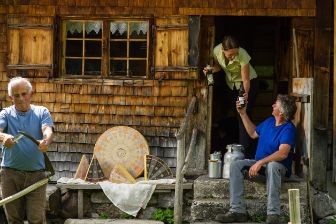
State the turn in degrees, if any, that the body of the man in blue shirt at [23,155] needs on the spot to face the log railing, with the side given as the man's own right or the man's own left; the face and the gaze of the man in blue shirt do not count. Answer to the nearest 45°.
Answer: approximately 135° to the man's own left

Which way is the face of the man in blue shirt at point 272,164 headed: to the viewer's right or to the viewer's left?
to the viewer's left

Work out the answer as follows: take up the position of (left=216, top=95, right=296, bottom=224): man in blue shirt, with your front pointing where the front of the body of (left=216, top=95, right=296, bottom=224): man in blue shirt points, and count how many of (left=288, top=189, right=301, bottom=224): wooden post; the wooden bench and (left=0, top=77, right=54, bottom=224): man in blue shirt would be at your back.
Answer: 0

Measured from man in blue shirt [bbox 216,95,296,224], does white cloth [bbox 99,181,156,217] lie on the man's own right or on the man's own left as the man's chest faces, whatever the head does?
on the man's own right

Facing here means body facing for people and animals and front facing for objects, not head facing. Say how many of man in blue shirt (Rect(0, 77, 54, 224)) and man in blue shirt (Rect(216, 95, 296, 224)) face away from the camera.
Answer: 0

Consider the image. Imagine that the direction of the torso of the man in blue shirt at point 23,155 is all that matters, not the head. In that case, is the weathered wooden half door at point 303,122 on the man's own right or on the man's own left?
on the man's own left

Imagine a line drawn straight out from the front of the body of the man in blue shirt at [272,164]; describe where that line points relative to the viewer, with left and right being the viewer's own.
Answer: facing the viewer and to the left of the viewer

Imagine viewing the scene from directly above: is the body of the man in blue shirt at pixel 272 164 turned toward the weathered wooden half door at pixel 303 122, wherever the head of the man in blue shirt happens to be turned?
no

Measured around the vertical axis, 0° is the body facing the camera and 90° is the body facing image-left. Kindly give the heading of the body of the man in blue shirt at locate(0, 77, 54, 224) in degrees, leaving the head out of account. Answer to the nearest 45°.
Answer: approximately 0°

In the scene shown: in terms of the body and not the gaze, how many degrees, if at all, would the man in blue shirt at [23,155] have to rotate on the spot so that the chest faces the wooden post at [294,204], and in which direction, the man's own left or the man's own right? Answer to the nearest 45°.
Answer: approximately 45° to the man's own left
